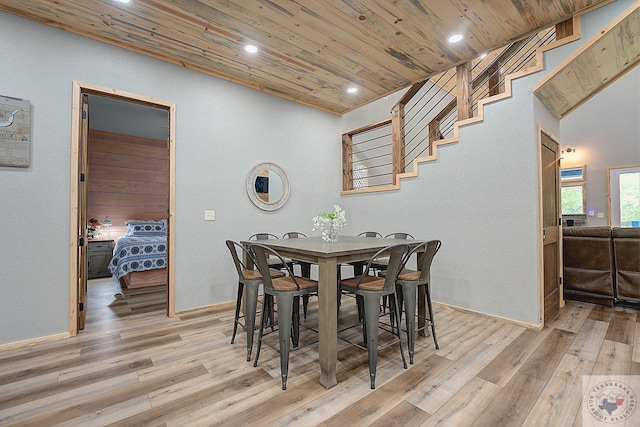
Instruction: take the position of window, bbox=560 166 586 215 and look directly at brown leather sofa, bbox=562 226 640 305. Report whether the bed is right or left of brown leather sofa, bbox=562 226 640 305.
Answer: right

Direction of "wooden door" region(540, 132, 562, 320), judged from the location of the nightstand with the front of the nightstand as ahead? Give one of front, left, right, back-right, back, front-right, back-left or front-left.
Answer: front-left

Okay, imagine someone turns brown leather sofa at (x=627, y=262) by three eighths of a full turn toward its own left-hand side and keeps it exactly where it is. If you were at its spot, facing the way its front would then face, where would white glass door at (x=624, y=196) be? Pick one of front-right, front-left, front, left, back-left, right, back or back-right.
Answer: back-right

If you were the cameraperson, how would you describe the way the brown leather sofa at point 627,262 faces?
facing away from the viewer

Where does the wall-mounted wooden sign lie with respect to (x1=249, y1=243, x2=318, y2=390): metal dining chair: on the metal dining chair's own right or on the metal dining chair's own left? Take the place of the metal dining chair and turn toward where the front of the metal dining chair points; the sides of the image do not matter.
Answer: on the metal dining chair's own left

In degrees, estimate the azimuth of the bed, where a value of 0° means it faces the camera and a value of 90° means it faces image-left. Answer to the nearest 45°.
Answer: approximately 0°

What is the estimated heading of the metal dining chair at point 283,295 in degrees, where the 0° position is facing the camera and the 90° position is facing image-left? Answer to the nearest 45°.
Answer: approximately 225°

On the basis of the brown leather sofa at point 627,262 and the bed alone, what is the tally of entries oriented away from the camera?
1

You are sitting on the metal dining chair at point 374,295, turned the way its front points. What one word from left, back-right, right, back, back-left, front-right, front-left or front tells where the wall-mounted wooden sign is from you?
front-left

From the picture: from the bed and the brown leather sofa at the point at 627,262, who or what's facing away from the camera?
the brown leather sofa

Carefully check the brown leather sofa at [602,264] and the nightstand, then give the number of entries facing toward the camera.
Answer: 1

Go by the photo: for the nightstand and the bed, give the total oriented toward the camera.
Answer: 2

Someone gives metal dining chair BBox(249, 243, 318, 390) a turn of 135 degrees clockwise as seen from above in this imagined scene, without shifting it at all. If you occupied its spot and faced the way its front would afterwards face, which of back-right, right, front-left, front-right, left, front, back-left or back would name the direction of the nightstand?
back-right

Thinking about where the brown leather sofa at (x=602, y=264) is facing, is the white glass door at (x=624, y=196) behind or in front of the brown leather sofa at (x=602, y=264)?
in front

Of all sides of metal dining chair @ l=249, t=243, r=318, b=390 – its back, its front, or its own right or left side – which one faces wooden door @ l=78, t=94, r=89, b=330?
left

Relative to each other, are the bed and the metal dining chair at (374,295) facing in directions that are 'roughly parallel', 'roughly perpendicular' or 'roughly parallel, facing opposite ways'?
roughly parallel, facing opposite ways

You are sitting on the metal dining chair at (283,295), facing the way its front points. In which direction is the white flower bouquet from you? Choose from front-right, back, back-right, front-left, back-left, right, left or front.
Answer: front

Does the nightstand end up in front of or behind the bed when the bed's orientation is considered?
behind

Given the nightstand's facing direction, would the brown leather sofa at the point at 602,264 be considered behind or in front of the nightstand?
in front

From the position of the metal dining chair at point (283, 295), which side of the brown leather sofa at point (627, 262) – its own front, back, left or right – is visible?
back

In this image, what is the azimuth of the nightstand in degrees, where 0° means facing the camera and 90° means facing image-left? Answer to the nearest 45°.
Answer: approximately 0°
